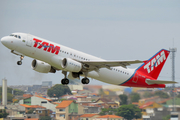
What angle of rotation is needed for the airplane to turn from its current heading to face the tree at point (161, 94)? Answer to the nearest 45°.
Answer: approximately 180°

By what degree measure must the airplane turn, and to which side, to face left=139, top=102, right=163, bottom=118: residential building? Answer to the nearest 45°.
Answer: approximately 90° to its right

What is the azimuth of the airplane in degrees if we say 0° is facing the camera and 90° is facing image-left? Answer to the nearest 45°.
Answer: approximately 45°

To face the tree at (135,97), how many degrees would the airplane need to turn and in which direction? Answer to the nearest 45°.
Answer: approximately 180°
